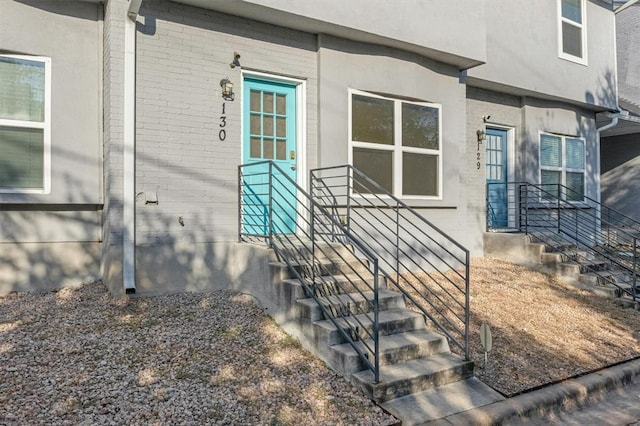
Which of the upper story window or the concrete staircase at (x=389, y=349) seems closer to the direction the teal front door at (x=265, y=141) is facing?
the concrete staircase

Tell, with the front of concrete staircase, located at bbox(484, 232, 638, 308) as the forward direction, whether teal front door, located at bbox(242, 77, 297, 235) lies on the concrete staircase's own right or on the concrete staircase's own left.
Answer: on the concrete staircase's own right

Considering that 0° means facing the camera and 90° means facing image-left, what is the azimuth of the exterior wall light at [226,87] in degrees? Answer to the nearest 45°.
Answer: approximately 315°

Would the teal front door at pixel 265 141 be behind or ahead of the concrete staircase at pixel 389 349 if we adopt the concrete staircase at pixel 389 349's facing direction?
behind

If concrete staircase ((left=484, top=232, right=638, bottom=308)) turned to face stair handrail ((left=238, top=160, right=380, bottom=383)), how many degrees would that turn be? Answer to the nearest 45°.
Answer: approximately 90° to its right

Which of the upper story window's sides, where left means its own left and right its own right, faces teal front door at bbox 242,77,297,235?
right

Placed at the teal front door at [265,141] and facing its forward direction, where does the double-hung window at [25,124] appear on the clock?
The double-hung window is roughly at 4 o'clock from the teal front door.
